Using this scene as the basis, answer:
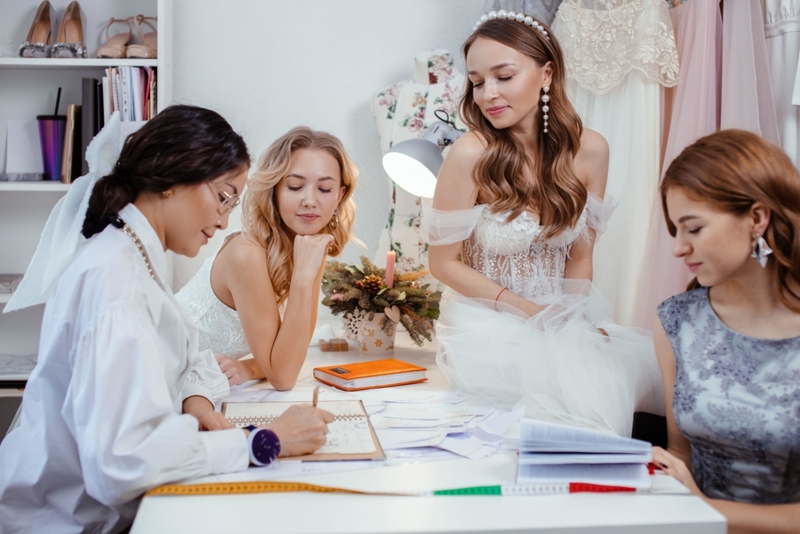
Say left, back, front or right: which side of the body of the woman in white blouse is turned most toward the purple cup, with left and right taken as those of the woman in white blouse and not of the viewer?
left

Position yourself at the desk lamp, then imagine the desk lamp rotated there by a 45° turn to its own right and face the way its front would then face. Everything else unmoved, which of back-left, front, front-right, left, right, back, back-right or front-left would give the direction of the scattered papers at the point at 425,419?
left

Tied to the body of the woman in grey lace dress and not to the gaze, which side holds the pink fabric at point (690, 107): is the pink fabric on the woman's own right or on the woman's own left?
on the woman's own right

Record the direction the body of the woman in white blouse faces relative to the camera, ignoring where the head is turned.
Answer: to the viewer's right

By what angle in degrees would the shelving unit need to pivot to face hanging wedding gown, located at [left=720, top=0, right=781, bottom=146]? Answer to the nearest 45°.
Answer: approximately 45° to its left

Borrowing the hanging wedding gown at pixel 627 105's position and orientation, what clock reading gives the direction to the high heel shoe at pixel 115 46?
The high heel shoe is roughly at 3 o'clock from the hanging wedding gown.

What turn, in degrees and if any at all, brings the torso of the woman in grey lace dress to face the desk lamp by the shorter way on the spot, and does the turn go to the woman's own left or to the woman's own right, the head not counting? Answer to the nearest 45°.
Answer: approximately 90° to the woman's own right
